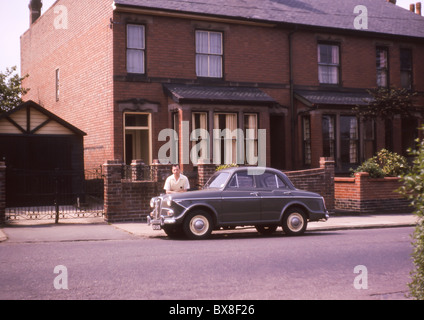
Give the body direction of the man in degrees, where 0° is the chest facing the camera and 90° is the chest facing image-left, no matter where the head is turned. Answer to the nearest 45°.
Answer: approximately 0°

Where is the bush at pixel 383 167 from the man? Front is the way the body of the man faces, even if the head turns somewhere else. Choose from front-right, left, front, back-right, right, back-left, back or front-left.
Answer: back-left

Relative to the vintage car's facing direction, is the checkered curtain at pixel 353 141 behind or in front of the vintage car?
behind

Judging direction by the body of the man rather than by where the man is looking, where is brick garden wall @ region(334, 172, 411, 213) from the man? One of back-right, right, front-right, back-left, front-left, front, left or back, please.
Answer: back-left

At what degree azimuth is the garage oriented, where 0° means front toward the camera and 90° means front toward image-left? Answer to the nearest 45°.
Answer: approximately 0°

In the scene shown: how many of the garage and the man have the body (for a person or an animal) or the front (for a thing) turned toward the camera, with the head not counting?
2

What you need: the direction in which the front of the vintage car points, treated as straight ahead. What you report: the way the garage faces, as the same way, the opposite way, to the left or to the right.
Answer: to the left

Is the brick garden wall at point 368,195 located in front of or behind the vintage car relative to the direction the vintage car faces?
behind

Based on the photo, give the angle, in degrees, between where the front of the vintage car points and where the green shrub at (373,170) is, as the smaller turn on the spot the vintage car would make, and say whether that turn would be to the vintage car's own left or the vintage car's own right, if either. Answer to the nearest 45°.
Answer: approximately 180°
